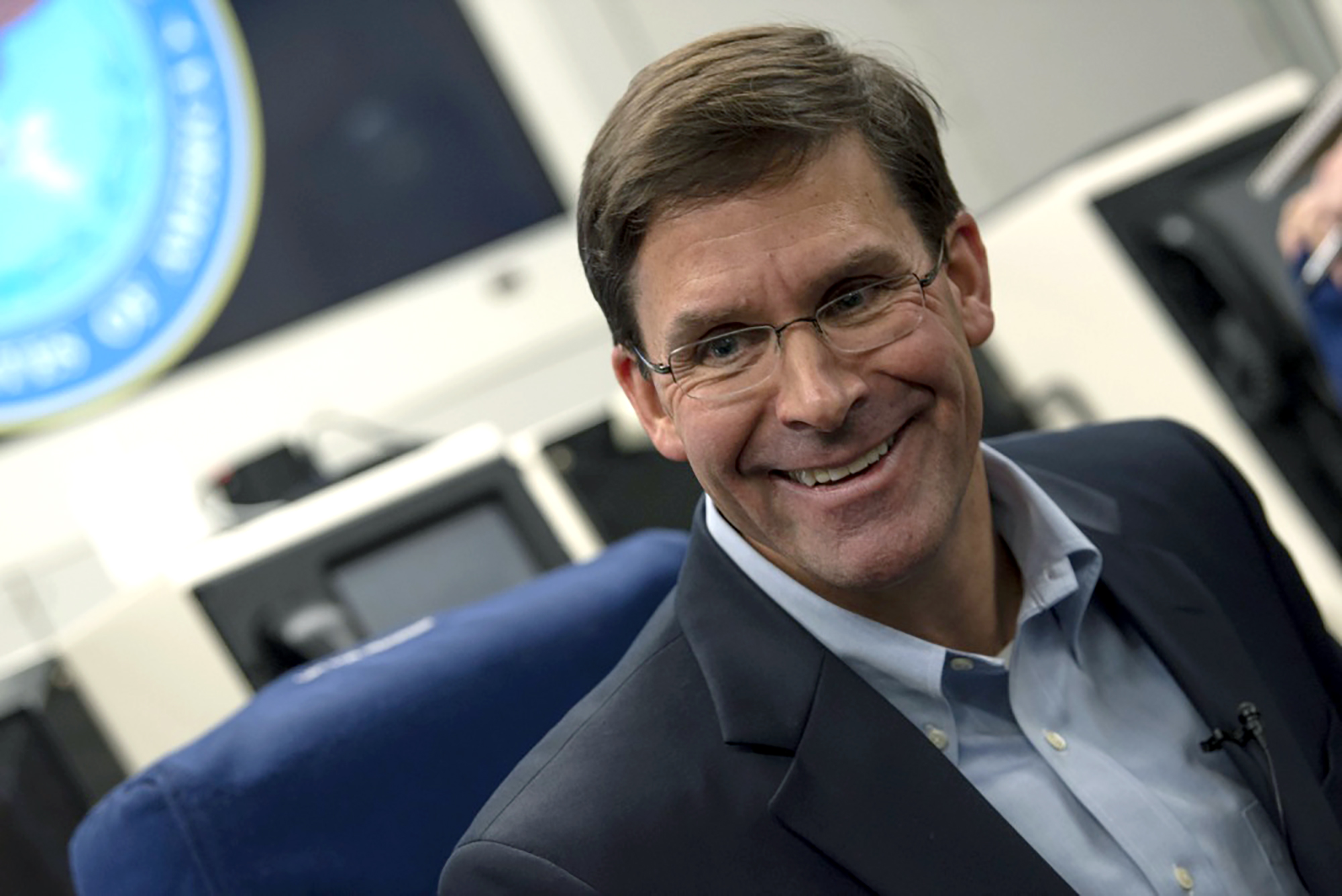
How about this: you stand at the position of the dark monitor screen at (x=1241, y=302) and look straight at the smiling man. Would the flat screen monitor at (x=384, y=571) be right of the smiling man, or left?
right

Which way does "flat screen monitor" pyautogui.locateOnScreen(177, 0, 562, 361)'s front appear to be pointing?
toward the camera

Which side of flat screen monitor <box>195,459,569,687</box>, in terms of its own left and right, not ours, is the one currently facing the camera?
front

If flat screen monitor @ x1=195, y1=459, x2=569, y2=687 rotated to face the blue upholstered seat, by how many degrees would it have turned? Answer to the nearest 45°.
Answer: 0° — it already faces it

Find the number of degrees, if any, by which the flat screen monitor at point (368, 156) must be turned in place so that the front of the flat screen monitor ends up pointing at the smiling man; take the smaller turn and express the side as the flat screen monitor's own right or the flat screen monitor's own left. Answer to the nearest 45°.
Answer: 0° — it already faces them

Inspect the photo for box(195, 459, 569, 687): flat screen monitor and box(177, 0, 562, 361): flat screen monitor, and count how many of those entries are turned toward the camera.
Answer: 2

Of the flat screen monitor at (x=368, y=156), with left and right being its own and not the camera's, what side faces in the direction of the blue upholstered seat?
front

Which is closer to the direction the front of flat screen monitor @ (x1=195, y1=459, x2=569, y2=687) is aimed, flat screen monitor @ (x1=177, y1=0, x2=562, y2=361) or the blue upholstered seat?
the blue upholstered seat

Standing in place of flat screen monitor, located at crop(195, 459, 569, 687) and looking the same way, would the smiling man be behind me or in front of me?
in front

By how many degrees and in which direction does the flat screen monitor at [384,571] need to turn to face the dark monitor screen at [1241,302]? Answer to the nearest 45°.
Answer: approximately 90° to its left

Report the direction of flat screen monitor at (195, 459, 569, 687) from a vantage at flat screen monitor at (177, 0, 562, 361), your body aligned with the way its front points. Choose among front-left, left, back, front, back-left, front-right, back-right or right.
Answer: front
